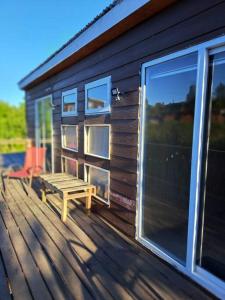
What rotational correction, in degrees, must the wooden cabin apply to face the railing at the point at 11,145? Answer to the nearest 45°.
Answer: approximately 90° to its right

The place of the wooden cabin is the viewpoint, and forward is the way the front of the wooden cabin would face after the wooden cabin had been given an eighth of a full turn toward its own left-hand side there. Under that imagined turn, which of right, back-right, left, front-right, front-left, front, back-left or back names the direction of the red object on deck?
back-right

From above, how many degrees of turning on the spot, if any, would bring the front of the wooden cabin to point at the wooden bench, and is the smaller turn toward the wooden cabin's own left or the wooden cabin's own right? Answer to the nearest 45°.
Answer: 0° — it already faces it
